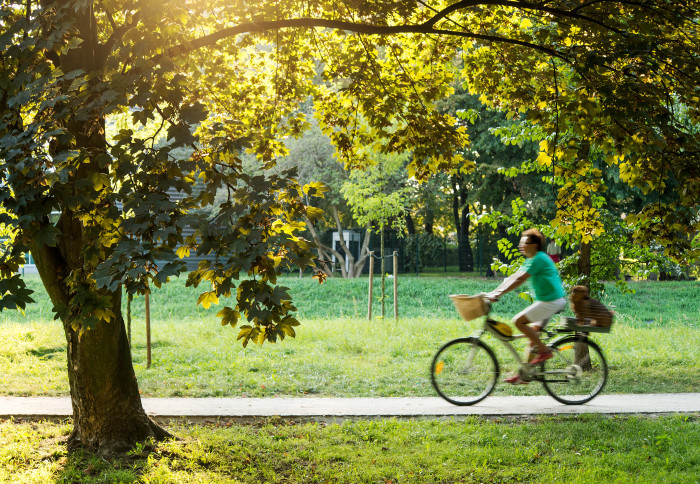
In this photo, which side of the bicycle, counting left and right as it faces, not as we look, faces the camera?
left

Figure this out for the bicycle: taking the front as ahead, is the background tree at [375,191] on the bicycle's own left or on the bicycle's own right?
on the bicycle's own right

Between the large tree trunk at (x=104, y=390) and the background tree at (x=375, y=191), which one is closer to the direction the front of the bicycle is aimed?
the large tree trunk

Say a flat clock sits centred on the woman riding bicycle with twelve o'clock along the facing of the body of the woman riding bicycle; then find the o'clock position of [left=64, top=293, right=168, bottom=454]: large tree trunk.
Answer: The large tree trunk is roughly at 11 o'clock from the woman riding bicycle.

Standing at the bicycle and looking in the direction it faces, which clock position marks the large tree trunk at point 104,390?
The large tree trunk is roughly at 11 o'clock from the bicycle.

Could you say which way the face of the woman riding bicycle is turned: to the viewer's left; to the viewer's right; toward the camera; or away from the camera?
to the viewer's left

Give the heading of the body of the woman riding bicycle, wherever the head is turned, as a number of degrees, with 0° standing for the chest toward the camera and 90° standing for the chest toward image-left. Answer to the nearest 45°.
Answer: approximately 90°

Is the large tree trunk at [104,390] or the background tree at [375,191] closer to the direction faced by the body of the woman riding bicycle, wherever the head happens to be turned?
the large tree trunk
